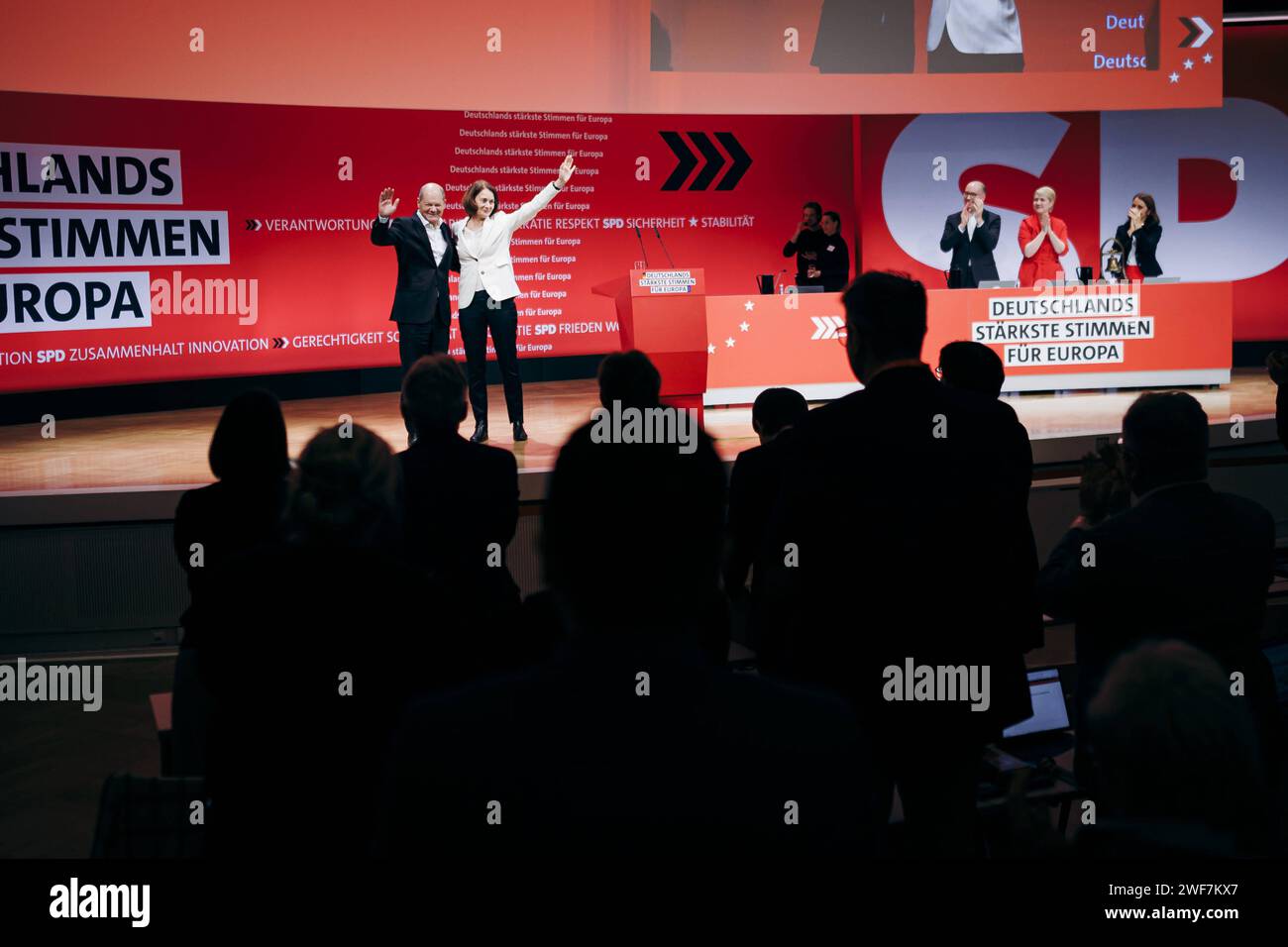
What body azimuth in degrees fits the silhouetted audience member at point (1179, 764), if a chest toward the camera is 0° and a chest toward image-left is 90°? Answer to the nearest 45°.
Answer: approximately 180°

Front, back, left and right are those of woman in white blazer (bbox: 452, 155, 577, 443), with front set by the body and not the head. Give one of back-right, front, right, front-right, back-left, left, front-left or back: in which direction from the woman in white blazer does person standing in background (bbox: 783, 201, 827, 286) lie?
back-left

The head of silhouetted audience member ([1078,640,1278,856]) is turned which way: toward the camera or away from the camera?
away from the camera

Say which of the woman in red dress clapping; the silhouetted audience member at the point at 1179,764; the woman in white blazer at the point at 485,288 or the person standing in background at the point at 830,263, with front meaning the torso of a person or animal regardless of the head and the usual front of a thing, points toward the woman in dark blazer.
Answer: the silhouetted audience member

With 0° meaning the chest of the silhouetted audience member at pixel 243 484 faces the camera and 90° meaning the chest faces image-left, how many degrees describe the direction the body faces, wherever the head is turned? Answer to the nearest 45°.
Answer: approximately 180°

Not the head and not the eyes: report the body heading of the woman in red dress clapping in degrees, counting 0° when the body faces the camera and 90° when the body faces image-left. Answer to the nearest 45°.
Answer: approximately 45°

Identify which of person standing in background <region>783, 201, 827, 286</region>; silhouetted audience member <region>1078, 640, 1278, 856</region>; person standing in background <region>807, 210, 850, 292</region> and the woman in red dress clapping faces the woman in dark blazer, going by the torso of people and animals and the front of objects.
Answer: the silhouetted audience member

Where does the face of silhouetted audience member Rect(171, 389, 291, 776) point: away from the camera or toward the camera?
away from the camera

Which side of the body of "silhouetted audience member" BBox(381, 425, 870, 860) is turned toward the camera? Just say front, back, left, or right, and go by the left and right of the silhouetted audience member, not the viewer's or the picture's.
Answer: back

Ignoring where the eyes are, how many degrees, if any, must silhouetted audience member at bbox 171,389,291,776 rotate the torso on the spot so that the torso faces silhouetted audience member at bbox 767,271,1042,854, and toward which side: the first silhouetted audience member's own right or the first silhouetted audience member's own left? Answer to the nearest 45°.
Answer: approximately 135° to the first silhouetted audience member's own right

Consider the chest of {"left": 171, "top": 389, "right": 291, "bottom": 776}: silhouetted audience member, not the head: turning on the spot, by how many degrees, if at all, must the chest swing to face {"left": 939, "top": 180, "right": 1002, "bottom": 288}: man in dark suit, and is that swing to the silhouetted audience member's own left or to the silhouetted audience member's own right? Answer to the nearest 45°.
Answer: approximately 45° to the silhouetted audience member's own right
